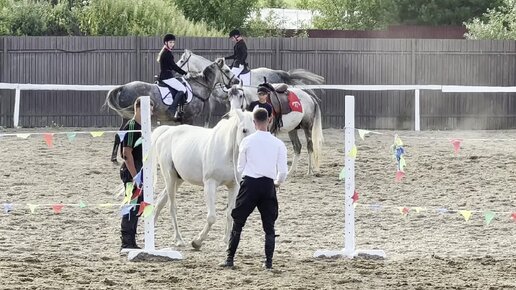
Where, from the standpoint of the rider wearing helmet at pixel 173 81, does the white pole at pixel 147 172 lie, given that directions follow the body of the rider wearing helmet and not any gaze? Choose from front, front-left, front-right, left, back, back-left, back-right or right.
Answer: right

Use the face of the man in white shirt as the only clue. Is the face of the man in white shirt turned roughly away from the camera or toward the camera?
away from the camera

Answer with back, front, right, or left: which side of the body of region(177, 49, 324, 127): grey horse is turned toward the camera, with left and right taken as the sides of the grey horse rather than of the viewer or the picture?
left

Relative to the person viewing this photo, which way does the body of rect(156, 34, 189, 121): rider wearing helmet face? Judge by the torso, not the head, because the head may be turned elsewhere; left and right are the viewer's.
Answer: facing to the right of the viewer

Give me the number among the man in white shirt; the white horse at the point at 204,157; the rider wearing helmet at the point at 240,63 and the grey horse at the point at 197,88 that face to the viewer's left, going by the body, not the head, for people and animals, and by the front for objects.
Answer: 1

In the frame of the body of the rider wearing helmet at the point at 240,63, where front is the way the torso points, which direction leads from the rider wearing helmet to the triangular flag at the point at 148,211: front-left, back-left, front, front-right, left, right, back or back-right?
left

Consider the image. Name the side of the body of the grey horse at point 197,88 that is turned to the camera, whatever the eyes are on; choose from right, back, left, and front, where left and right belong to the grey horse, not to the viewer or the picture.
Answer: right

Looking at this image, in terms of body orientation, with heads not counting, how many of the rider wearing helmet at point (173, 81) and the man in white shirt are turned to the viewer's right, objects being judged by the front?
1

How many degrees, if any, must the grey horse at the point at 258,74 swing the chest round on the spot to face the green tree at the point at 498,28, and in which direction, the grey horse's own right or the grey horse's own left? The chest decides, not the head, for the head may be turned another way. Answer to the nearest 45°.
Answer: approximately 135° to the grey horse's own right

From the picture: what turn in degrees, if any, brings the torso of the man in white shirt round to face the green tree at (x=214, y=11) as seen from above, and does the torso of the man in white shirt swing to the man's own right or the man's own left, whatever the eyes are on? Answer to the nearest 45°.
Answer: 0° — they already face it

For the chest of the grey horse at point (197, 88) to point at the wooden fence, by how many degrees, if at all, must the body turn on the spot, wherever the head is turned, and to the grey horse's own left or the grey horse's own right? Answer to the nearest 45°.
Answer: approximately 45° to the grey horse's own left

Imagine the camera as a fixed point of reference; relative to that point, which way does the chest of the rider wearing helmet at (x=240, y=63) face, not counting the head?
to the viewer's left

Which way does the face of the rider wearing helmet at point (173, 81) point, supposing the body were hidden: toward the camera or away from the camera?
toward the camera

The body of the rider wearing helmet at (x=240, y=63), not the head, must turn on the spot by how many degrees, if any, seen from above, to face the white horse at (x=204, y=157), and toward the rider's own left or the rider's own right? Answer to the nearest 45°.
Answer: approximately 90° to the rider's own left

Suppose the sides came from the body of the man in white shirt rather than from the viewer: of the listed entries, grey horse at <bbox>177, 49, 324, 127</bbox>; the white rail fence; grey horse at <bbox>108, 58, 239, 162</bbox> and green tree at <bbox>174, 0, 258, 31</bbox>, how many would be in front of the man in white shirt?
4

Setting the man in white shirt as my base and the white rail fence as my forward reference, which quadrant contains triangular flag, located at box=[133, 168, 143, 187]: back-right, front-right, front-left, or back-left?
front-left

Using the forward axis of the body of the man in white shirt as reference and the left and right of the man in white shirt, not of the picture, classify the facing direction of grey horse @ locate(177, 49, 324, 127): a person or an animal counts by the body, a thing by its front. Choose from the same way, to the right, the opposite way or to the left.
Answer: to the left

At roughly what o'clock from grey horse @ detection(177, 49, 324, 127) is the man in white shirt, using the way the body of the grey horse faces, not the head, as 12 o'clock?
The man in white shirt is roughly at 9 o'clock from the grey horse.
